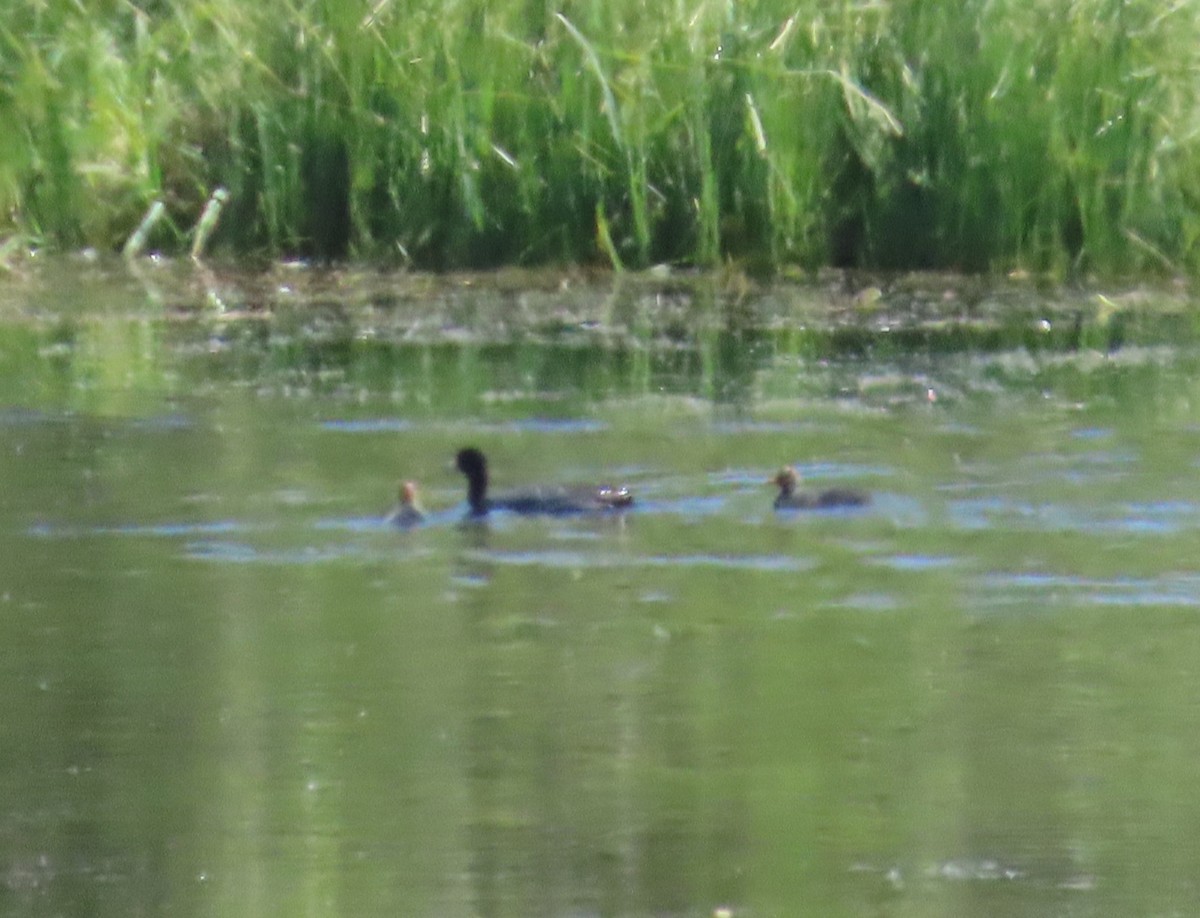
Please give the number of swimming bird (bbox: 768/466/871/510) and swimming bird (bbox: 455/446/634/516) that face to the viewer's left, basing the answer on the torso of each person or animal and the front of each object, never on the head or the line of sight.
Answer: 2

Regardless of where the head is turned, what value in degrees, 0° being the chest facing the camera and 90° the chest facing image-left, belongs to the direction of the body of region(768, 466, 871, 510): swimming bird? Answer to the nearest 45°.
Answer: approximately 90°

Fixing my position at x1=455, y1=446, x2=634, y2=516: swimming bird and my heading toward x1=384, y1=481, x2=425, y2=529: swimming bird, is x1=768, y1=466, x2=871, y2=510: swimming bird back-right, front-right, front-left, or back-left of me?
back-left

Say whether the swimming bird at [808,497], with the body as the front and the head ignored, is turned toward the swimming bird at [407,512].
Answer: yes

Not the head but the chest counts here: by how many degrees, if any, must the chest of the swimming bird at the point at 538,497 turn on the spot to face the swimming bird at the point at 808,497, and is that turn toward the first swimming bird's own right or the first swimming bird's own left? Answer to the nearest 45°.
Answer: approximately 180°

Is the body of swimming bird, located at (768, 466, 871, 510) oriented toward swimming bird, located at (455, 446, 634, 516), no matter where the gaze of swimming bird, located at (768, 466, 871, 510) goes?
yes

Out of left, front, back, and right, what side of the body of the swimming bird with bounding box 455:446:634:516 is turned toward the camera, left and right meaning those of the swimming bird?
left

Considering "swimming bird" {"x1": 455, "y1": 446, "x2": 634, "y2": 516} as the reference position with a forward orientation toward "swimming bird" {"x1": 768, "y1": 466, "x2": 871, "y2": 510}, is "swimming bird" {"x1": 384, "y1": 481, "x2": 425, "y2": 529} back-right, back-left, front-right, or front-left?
back-right
